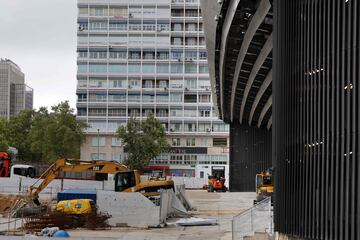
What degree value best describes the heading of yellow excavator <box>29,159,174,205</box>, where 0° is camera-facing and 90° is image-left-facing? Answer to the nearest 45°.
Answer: approximately 90°

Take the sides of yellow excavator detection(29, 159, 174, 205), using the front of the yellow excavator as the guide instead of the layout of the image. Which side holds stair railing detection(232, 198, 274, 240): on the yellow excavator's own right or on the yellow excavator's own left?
on the yellow excavator's own left
